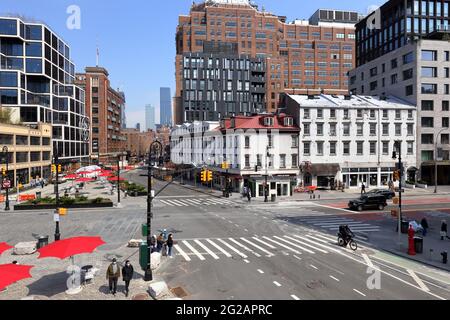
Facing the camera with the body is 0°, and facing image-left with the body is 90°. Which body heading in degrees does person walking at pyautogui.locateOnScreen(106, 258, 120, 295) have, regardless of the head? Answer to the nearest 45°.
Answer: approximately 0°

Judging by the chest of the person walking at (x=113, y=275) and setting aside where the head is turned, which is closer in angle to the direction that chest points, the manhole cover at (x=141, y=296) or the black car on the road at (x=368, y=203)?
the manhole cover

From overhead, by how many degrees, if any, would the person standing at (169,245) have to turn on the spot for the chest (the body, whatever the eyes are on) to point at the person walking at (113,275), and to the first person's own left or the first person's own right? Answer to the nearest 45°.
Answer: approximately 90° to the first person's own right

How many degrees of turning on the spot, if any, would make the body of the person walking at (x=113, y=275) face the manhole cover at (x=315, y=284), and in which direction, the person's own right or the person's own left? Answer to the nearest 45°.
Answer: approximately 90° to the person's own left

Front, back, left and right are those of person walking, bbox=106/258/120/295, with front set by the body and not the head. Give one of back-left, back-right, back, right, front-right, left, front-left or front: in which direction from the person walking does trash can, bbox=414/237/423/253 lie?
left

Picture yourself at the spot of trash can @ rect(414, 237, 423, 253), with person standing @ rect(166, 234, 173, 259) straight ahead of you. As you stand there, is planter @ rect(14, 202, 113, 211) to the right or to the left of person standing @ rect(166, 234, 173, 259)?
right

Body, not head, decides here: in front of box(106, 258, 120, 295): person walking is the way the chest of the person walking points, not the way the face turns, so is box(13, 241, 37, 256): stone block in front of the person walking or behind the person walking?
behind

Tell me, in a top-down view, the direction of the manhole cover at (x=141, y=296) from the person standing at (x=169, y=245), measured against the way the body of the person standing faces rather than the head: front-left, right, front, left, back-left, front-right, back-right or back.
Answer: right
